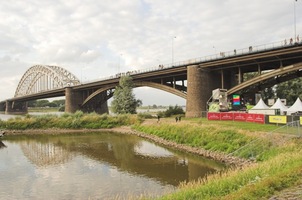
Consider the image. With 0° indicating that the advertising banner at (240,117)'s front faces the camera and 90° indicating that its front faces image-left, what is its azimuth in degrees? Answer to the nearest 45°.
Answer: approximately 0°

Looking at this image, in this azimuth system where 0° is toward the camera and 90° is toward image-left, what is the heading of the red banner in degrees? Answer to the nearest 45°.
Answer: approximately 0°

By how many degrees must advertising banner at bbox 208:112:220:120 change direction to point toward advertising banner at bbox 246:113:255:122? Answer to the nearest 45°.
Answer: approximately 45° to its left

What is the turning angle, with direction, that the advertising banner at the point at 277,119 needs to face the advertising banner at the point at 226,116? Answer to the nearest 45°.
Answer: approximately 135° to its right
